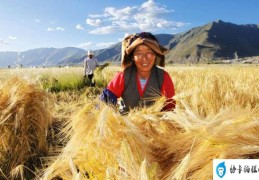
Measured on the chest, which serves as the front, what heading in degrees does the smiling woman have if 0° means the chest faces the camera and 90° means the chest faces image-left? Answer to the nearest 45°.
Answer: approximately 0°

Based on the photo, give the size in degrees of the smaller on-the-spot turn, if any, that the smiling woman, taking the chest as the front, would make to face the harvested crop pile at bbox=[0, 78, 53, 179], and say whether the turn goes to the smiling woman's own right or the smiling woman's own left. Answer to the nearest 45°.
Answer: approximately 45° to the smiling woman's own right

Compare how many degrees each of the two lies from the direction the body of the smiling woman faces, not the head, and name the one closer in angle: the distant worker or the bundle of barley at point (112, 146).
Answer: the bundle of barley

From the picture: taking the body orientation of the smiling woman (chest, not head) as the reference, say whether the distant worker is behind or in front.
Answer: behind

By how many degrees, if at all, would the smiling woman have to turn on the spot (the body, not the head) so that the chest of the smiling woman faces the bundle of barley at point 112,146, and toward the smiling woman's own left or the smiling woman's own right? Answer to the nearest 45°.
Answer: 0° — they already face it
